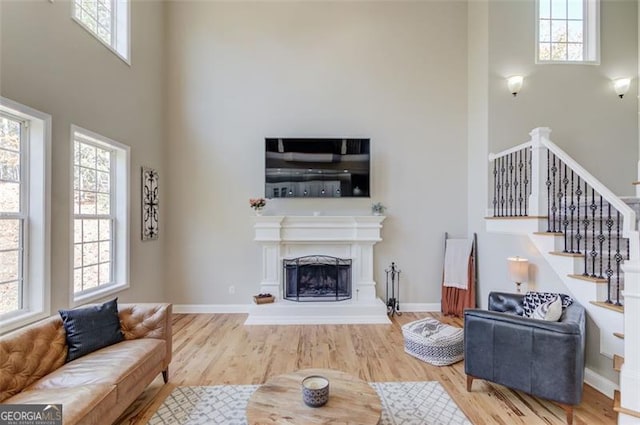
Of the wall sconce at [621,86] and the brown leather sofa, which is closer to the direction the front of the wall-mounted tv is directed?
the brown leather sofa

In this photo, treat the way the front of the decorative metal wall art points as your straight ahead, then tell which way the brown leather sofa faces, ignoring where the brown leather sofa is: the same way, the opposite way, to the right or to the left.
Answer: the same way

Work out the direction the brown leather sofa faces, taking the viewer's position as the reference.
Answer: facing the viewer and to the right of the viewer

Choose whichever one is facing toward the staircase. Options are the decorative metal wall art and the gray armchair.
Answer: the decorative metal wall art

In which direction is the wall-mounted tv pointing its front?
toward the camera

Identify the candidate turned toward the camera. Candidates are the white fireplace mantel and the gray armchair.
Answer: the white fireplace mantel

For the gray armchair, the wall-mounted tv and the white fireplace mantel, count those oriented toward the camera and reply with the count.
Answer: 2

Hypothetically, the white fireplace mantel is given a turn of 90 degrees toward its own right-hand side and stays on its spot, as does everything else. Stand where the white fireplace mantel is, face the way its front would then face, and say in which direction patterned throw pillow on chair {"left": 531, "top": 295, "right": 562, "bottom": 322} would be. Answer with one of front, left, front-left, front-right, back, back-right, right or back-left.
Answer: back-left

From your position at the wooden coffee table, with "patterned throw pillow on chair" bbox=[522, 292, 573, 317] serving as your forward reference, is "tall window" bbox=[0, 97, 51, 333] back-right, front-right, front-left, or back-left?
back-left

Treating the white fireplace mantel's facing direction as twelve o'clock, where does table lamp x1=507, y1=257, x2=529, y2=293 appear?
The table lamp is roughly at 10 o'clock from the white fireplace mantel.

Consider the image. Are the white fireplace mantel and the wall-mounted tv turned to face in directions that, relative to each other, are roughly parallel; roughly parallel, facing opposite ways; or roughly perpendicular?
roughly parallel

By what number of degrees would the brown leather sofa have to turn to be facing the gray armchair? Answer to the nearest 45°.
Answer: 0° — it already faces it

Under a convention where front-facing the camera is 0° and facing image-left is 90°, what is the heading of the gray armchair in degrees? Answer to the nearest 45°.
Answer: approximately 90°

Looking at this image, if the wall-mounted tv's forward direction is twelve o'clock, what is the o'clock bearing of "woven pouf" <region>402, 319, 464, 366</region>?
The woven pouf is roughly at 11 o'clock from the wall-mounted tv.

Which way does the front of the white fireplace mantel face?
toward the camera

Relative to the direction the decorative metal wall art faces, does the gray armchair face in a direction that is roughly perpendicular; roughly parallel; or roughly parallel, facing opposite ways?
roughly parallel, facing opposite ways

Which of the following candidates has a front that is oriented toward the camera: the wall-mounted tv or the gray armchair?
the wall-mounted tv

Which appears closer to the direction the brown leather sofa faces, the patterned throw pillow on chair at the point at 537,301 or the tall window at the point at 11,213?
the patterned throw pillow on chair

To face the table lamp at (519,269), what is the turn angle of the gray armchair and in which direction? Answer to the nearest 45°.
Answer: approximately 90° to its right
